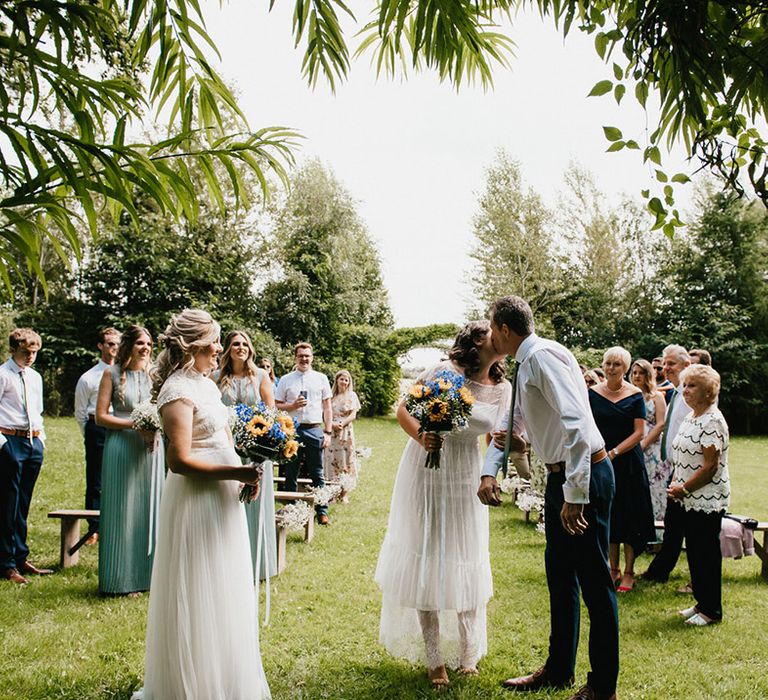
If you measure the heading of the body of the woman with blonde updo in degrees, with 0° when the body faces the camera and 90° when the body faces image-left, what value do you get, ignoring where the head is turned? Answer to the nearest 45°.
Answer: approximately 270°

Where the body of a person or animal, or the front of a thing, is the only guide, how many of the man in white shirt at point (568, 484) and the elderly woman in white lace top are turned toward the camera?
0

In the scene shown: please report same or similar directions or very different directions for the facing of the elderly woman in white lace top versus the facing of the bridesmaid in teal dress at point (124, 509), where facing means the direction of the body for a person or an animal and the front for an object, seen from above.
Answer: very different directions

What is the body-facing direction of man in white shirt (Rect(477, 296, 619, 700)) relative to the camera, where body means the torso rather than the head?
to the viewer's left

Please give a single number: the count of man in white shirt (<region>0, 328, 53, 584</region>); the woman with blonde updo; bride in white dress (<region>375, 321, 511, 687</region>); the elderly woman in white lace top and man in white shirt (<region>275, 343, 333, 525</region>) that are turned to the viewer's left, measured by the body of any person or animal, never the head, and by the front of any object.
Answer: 1

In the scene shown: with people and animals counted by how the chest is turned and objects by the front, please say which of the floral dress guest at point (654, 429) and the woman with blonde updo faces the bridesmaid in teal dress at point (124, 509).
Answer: the floral dress guest

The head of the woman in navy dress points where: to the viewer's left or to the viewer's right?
to the viewer's left

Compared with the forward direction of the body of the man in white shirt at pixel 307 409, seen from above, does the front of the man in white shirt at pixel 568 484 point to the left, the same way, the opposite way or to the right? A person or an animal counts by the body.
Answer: to the right

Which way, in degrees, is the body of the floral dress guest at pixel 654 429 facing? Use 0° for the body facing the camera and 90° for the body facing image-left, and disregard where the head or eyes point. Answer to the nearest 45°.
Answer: approximately 45°

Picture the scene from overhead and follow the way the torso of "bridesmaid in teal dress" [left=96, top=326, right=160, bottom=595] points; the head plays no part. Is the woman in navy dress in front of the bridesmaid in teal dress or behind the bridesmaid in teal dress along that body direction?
in front

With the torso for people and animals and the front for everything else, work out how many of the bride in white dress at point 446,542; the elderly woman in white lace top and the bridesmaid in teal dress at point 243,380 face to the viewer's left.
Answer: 1

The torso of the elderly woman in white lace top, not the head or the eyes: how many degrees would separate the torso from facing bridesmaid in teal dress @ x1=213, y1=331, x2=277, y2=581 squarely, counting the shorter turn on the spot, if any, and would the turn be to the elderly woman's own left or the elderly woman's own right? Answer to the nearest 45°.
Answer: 0° — they already face them

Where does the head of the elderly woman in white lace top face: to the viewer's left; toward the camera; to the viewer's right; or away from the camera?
to the viewer's left

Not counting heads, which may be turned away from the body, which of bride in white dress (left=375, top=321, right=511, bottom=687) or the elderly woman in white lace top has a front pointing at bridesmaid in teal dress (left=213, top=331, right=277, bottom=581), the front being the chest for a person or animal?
the elderly woman in white lace top

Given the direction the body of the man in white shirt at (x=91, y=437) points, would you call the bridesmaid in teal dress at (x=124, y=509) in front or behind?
in front
